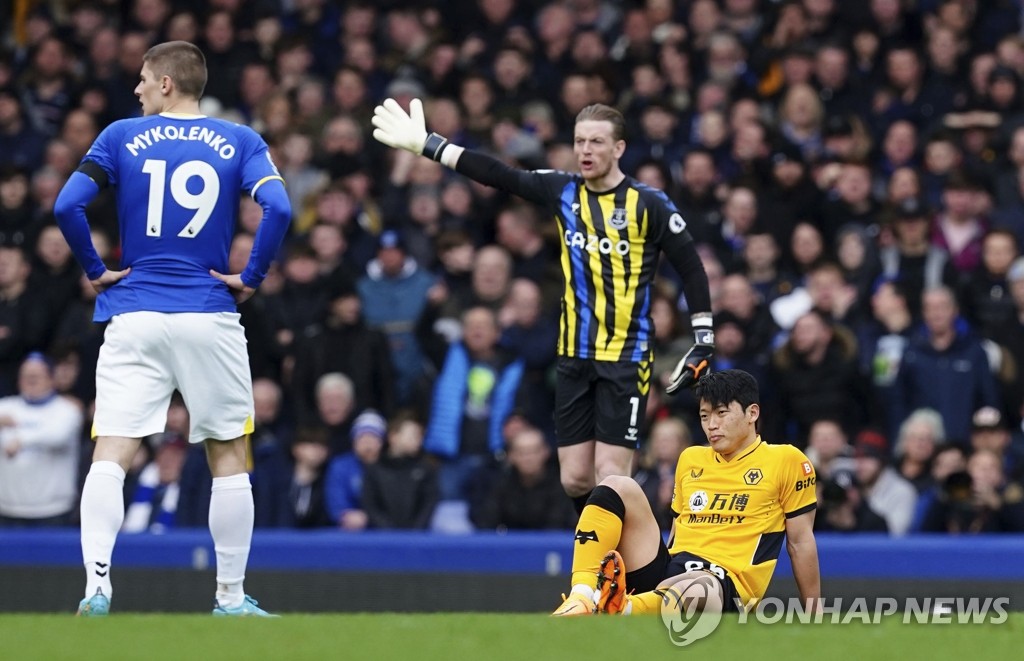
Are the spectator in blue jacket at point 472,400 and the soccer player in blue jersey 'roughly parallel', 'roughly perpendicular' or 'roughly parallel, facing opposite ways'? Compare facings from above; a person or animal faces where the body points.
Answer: roughly parallel, facing opposite ways

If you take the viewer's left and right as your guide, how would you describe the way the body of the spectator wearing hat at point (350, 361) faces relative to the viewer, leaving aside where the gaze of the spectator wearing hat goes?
facing the viewer

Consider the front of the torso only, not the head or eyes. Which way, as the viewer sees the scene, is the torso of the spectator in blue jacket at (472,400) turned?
toward the camera

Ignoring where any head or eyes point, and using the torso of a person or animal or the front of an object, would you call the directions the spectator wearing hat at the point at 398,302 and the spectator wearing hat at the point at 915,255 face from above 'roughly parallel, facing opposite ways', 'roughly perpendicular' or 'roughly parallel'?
roughly parallel

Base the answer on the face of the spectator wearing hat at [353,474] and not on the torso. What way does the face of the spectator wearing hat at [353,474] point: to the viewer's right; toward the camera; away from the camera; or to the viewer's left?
toward the camera

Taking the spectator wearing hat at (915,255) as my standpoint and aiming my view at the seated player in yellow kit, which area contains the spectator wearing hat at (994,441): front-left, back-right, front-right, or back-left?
front-left

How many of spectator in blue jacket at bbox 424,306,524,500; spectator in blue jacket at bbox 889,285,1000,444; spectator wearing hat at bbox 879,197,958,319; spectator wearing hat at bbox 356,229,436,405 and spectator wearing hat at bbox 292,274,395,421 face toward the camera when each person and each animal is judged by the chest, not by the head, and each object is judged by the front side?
5

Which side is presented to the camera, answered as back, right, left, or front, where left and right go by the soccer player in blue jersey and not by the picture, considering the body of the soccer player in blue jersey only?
back

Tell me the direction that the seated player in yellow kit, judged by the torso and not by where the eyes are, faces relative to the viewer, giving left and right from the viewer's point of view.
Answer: facing the viewer and to the left of the viewer

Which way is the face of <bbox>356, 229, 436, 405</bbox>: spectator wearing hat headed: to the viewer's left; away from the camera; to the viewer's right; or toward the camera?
toward the camera

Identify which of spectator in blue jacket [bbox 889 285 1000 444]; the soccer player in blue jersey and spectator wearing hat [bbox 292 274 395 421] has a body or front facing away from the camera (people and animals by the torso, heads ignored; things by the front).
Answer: the soccer player in blue jersey

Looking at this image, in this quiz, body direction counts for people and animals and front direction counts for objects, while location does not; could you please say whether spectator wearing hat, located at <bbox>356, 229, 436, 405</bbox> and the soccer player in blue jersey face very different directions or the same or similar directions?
very different directions

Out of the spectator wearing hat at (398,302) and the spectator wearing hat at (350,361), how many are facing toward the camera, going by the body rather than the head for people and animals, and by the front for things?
2
